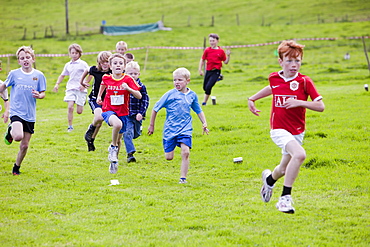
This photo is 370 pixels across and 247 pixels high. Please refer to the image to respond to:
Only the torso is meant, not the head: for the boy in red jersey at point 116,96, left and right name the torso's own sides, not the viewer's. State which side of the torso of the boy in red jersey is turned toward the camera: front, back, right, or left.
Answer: front

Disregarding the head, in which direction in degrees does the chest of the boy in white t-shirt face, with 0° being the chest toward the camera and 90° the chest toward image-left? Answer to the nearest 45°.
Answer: approximately 0°

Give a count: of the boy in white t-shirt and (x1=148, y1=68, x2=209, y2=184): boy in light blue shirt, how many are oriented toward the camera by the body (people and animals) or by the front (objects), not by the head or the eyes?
2

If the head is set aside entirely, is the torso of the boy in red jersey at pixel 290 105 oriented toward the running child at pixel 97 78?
no

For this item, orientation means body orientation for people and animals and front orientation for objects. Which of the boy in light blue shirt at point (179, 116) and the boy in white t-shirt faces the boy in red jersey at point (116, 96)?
the boy in white t-shirt

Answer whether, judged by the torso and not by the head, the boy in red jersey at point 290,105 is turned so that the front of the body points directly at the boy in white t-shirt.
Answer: no

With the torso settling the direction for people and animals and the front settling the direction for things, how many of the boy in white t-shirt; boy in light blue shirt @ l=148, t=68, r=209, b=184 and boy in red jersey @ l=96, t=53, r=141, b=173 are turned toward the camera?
3

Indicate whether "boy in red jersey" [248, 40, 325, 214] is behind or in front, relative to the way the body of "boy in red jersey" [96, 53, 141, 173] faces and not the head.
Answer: in front

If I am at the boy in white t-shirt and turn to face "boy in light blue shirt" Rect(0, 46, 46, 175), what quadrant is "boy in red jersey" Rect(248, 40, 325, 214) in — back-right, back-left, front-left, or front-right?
front-left

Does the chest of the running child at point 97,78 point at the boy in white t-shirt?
no

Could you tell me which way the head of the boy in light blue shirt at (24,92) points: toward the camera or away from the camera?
toward the camera

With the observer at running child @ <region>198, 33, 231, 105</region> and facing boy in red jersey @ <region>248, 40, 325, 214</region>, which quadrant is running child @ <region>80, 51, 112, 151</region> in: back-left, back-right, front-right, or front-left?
front-right

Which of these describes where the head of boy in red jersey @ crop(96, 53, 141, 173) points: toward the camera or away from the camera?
toward the camera

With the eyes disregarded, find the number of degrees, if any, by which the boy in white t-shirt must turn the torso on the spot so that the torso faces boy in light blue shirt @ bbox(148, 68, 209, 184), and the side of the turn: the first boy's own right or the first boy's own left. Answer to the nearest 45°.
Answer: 0° — they already face them

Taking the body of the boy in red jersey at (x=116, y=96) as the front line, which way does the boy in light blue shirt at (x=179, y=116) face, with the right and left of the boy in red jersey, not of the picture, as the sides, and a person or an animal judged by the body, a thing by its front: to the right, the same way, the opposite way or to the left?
the same way
